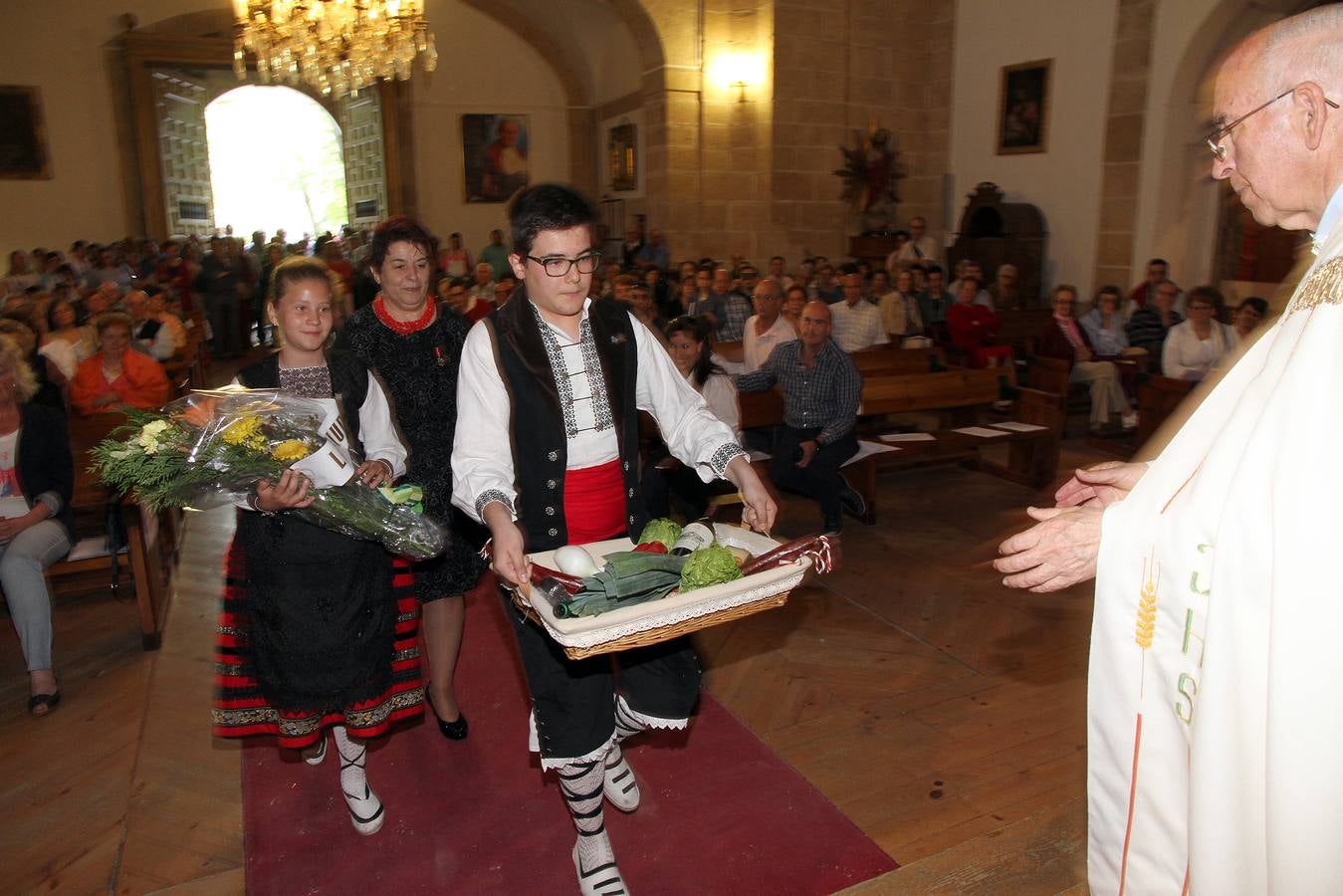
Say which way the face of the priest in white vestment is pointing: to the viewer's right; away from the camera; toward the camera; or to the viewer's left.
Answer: to the viewer's left

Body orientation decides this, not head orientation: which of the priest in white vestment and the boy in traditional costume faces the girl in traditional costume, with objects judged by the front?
the priest in white vestment

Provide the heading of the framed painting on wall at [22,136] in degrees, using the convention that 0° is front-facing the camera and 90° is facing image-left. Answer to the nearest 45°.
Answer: approximately 0°

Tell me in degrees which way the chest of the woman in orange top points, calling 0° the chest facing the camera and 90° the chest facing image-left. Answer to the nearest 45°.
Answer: approximately 0°

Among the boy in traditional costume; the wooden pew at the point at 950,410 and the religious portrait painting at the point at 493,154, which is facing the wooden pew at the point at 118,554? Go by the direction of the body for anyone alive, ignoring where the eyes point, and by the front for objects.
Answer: the religious portrait painting

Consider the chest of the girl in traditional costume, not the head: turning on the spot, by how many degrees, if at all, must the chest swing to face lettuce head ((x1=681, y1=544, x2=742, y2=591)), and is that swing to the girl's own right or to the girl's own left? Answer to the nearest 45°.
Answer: approximately 45° to the girl's own left

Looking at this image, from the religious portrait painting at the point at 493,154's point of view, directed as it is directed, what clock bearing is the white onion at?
The white onion is roughly at 12 o'clock from the religious portrait painting.

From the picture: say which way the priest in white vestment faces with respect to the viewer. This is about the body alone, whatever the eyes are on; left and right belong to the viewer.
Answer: facing to the left of the viewer

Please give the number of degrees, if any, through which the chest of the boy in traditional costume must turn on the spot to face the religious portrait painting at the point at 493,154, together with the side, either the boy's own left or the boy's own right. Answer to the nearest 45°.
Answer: approximately 135° to the boy's own left

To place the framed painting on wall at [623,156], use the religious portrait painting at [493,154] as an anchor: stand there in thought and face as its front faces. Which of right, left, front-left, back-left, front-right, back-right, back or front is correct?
front-left

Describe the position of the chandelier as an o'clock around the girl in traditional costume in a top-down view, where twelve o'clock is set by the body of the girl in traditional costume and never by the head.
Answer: The chandelier is roughly at 6 o'clock from the girl in traditional costume.
